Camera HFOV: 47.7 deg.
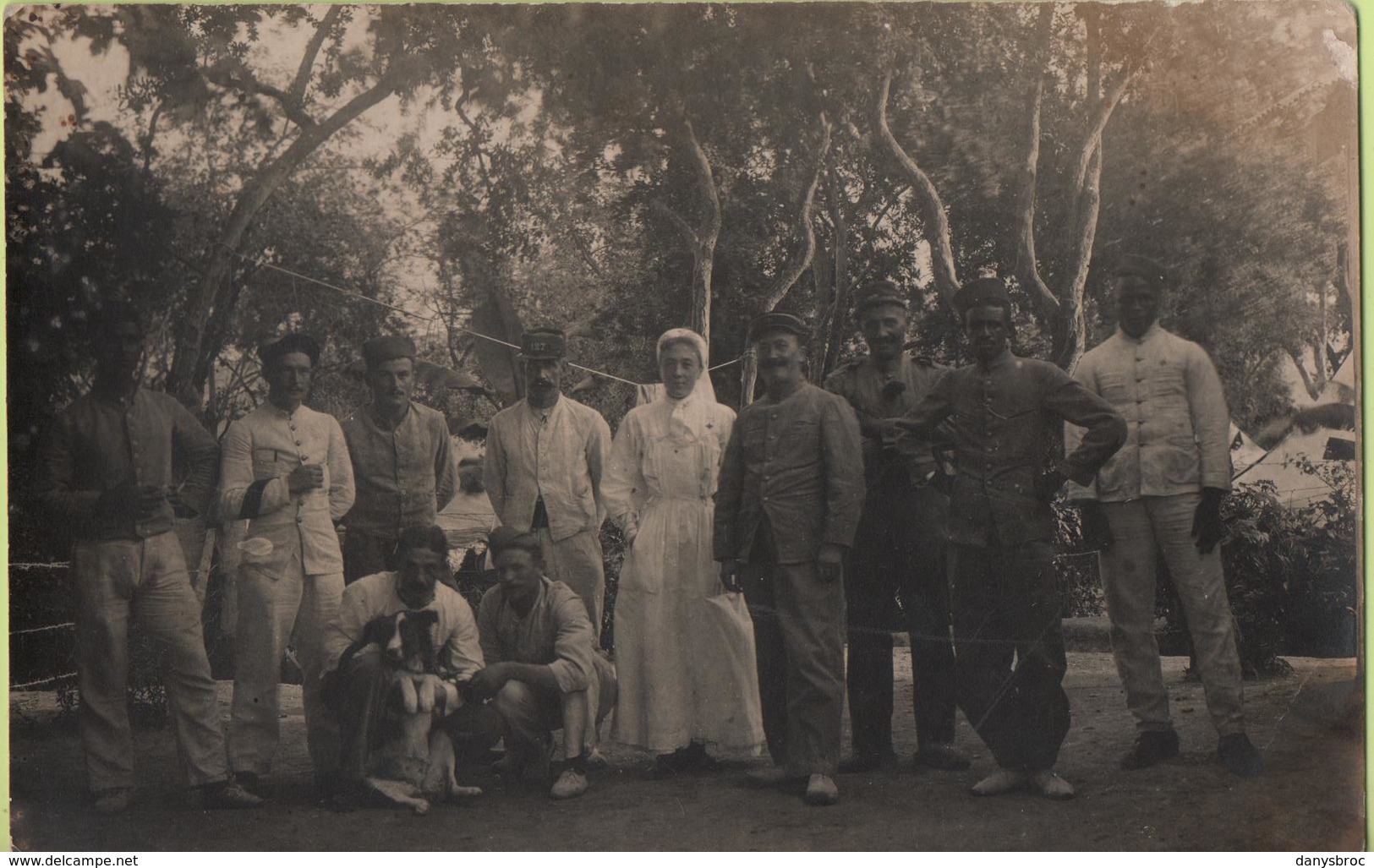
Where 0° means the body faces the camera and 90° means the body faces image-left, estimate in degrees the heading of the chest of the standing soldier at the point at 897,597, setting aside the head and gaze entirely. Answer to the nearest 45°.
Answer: approximately 0°

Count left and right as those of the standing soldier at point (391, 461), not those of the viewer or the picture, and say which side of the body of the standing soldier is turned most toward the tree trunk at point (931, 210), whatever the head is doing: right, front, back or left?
left

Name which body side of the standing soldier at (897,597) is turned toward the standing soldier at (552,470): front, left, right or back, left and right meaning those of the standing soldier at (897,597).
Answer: right

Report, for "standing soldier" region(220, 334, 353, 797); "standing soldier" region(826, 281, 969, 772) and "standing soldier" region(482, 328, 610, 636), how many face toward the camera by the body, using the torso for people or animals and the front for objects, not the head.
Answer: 3

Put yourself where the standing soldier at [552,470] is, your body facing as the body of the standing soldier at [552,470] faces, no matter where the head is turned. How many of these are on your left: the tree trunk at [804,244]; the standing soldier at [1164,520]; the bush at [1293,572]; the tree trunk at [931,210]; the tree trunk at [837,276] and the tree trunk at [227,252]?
5

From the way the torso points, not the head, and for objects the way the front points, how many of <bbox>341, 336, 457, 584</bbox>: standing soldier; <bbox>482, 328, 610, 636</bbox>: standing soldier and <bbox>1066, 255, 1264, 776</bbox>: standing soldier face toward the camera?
3

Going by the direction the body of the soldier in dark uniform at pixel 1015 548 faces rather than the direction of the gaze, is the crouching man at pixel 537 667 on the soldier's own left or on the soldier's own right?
on the soldier's own right

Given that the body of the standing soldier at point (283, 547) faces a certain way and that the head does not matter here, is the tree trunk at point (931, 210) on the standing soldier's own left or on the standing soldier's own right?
on the standing soldier's own left

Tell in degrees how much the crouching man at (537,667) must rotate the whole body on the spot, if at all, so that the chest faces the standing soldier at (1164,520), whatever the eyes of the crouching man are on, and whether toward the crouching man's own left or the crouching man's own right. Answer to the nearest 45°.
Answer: approximately 135° to the crouching man's own left
